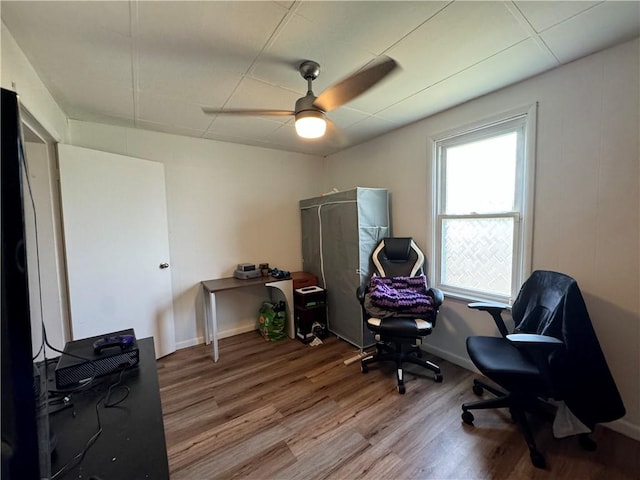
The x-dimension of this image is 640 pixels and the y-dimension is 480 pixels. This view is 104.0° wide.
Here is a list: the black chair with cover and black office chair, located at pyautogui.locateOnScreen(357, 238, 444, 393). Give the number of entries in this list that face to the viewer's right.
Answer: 0

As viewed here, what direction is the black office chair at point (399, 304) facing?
toward the camera

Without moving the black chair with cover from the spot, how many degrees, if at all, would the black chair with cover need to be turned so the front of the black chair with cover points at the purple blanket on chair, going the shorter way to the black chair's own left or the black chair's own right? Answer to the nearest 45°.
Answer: approximately 45° to the black chair's own right

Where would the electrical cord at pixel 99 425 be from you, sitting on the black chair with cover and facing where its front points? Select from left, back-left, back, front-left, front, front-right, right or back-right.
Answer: front

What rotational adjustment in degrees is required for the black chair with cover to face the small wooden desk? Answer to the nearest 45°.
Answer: approximately 45° to its right

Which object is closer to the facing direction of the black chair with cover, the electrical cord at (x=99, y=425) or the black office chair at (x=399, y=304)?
the electrical cord

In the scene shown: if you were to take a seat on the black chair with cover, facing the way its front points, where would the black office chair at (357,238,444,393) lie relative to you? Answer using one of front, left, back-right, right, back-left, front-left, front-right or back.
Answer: front-right

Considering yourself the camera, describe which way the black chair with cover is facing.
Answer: facing the viewer and to the left of the viewer

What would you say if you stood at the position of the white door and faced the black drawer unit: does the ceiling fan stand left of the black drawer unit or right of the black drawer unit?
right

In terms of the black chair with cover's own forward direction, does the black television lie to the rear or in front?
in front

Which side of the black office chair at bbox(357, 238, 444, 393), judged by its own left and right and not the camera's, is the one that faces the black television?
front

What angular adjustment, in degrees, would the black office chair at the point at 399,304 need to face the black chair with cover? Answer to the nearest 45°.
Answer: approximately 45° to its left

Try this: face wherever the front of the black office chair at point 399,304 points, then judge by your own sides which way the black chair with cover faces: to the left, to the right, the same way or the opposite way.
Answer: to the right
